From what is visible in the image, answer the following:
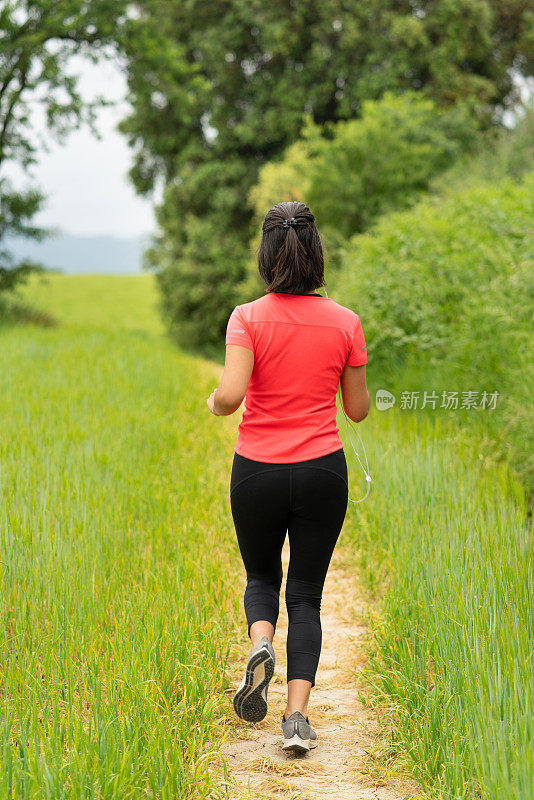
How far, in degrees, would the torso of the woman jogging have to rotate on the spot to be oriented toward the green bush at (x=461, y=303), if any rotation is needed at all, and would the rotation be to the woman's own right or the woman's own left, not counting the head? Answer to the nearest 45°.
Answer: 0° — they already face it

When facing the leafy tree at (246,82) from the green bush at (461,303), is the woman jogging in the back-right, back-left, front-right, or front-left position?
back-left

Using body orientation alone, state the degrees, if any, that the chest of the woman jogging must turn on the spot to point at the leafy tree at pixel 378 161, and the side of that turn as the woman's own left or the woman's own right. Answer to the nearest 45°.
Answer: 0° — they already face it

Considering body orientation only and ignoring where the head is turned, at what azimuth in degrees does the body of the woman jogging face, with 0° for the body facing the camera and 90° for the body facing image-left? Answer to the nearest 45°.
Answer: approximately 180°

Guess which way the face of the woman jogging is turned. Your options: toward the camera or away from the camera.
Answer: away from the camera

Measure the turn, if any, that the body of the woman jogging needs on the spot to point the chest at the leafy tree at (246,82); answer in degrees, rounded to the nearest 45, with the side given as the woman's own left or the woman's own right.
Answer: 0° — they already face it
